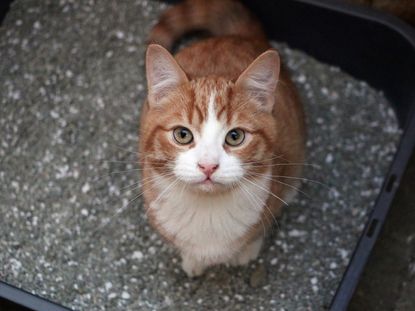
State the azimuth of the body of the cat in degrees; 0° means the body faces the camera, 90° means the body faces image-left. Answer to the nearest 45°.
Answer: approximately 0°
